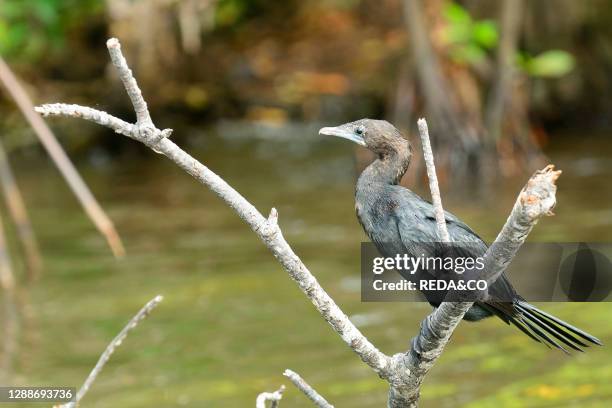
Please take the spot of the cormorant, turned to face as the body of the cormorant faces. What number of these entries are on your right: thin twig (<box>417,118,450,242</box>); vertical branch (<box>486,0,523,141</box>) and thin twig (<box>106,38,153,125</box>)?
1

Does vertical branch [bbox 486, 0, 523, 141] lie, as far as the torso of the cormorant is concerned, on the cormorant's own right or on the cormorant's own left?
on the cormorant's own right

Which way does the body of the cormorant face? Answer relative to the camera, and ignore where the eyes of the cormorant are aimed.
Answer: to the viewer's left

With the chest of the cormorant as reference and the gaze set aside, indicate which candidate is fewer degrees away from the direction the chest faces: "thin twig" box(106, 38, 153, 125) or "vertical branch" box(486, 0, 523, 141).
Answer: the thin twig

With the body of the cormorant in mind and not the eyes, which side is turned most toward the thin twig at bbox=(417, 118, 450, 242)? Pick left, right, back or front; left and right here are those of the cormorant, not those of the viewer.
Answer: left

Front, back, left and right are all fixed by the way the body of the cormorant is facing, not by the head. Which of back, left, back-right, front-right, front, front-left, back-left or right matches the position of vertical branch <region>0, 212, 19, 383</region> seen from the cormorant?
front-right

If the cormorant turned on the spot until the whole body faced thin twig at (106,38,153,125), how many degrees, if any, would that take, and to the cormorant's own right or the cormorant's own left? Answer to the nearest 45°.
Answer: approximately 45° to the cormorant's own left
